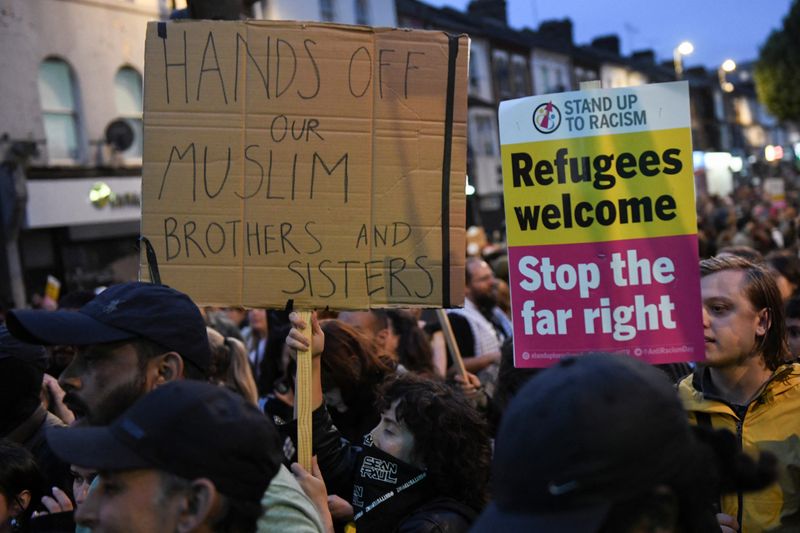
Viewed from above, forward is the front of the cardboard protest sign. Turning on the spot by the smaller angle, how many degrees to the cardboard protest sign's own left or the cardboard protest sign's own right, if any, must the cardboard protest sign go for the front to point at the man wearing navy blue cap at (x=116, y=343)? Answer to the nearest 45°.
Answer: approximately 45° to the cardboard protest sign's own right

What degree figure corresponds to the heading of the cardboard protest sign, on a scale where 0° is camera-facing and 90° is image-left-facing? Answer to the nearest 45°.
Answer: approximately 0°

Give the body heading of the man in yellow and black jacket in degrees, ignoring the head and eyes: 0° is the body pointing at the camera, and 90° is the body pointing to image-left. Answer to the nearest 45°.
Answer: approximately 45°

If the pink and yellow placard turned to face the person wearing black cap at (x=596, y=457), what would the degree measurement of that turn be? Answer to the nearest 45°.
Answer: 0° — it already faces them

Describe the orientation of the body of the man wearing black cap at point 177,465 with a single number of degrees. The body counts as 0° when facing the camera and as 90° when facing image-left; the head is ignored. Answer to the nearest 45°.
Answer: approximately 90°

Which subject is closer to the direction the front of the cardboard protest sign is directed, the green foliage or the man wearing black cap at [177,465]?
the man wearing black cap

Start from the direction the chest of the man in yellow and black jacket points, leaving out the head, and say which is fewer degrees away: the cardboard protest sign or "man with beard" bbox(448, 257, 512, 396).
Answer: the cardboard protest sign

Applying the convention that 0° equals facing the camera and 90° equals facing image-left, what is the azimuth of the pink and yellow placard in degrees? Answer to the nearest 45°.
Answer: approximately 0°
